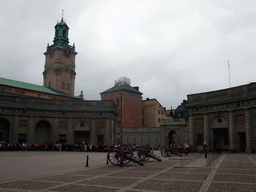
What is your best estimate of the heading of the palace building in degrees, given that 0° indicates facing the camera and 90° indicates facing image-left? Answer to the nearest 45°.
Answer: approximately 45°

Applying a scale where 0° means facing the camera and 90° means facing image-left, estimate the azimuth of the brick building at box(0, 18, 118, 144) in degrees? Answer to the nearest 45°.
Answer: approximately 0°

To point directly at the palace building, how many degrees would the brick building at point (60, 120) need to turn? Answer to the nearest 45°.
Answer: approximately 45° to its left

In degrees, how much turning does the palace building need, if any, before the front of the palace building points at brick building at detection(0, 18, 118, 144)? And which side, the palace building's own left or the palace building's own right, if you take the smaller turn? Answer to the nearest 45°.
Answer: approximately 45° to the palace building's own right
